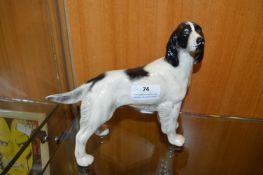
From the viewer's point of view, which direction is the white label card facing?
toward the camera

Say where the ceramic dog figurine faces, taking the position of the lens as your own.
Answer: facing to the right of the viewer
